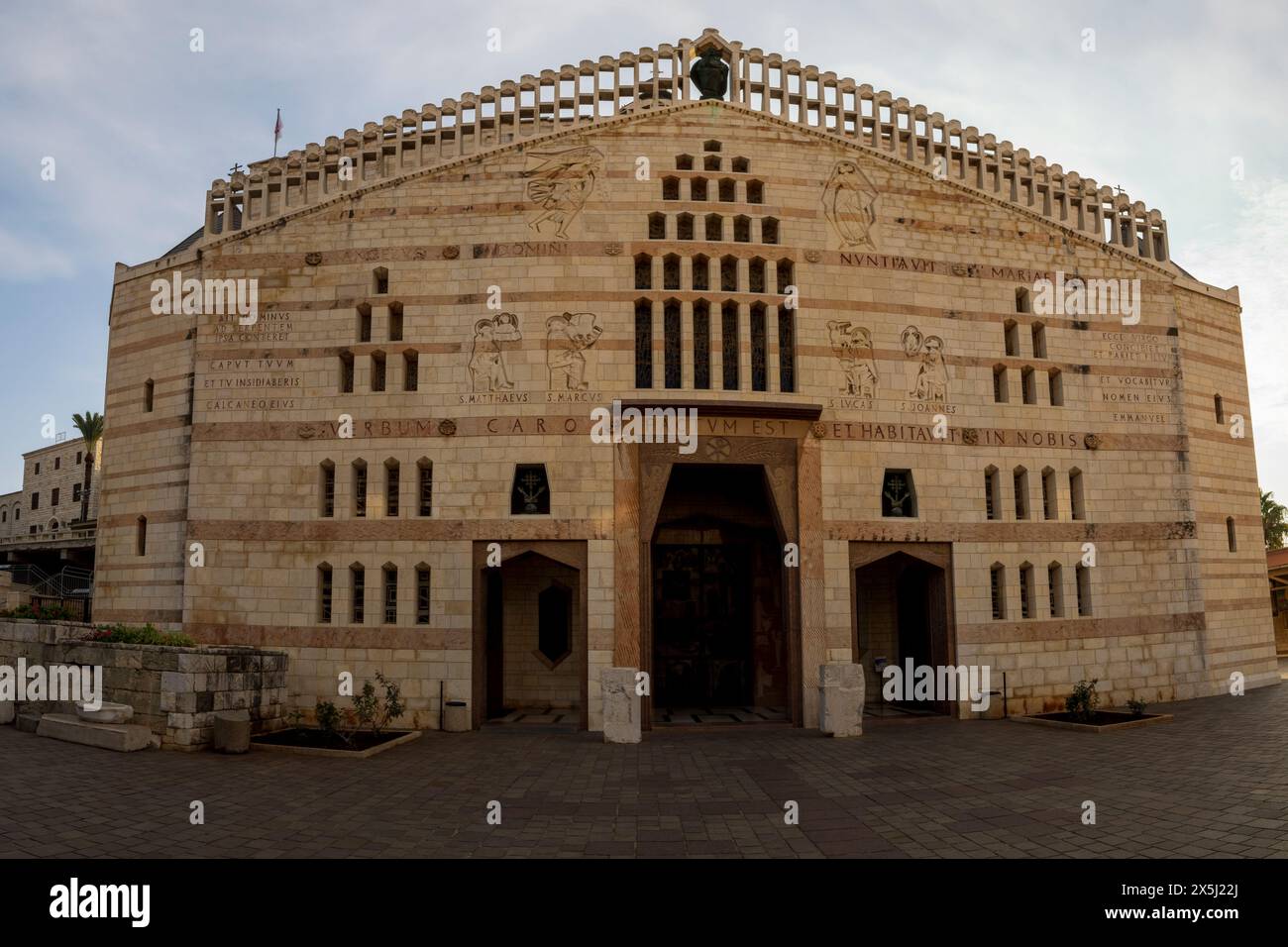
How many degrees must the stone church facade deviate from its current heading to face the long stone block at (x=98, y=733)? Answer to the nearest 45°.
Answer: approximately 45° to its right

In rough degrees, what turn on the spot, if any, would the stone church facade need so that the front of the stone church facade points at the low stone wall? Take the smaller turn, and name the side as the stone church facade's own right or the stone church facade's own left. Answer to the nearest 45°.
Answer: approximately 45° to the stone church facade's own right

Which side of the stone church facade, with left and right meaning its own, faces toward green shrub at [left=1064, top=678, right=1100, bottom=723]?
left

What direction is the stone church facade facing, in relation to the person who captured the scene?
facing the viewer

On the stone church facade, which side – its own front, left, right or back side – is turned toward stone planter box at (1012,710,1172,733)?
left
